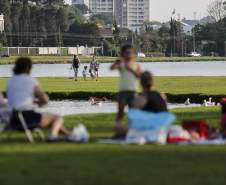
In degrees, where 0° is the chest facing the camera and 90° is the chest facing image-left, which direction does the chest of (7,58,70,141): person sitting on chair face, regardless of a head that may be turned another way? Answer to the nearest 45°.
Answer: approximately 225°

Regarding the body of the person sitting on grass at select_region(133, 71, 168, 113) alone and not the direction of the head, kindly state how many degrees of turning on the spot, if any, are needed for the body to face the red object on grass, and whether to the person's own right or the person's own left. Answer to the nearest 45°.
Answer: approximately 90° to the person's own right

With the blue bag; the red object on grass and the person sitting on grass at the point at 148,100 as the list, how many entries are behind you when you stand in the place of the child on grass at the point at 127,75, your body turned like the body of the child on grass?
0

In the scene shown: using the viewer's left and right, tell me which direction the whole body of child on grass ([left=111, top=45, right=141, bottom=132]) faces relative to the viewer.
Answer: facing the viewer

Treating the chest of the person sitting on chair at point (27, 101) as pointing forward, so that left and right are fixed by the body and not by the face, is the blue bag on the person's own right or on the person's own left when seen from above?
on the person's own right

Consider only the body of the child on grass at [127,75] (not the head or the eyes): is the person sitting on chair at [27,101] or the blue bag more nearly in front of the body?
the blue bag

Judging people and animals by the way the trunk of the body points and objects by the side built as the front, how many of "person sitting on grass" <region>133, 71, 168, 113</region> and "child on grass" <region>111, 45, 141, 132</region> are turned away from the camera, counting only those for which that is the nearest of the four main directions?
1

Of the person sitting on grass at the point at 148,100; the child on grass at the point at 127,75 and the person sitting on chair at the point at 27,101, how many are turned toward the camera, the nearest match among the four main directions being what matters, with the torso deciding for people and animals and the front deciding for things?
1

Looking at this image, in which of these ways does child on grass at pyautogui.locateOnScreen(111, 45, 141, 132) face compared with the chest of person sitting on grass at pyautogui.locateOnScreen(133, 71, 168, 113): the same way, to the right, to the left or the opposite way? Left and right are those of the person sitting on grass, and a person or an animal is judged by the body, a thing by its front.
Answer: the opposite way

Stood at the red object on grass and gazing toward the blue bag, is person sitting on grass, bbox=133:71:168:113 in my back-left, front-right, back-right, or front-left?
front-right

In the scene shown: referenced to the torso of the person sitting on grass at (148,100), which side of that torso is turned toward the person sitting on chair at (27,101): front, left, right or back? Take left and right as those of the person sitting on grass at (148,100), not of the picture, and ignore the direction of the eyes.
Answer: left

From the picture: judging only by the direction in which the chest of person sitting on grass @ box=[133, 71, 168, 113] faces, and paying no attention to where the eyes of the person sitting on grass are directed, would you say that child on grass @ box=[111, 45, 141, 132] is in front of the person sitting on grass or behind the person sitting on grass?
in front

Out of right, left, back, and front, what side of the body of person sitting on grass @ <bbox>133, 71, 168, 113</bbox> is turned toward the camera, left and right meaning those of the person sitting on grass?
back
